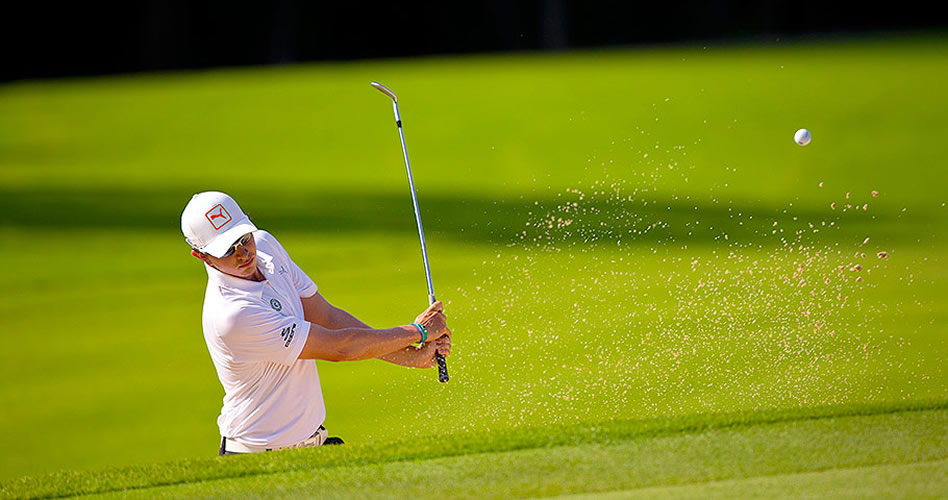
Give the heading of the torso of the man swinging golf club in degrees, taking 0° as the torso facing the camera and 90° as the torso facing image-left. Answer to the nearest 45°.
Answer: approximately 315°
